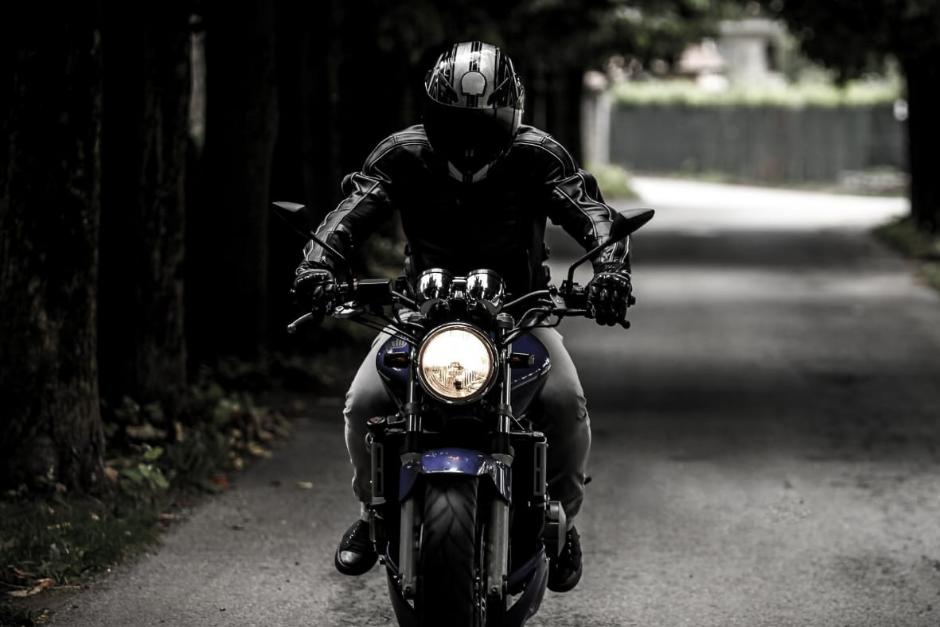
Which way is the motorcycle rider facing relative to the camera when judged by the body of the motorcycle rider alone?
toward the camera

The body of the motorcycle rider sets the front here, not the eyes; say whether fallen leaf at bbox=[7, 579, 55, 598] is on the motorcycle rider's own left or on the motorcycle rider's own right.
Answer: on the motorcycle rider's own right

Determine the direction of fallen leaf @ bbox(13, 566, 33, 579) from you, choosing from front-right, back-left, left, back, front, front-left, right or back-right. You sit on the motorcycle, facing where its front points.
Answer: back-right

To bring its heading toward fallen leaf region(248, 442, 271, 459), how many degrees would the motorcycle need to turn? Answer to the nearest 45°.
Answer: approximately 180°

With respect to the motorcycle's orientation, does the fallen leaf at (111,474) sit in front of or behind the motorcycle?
behind

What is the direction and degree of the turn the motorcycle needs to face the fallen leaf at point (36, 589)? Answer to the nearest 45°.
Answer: approximately 135° to its right

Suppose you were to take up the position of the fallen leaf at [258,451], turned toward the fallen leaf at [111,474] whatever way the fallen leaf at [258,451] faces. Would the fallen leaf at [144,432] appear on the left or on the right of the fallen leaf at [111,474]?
right

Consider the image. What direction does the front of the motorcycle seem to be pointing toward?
toward the camera

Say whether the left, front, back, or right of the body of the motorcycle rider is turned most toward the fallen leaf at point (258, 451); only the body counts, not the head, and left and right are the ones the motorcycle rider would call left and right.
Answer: back
